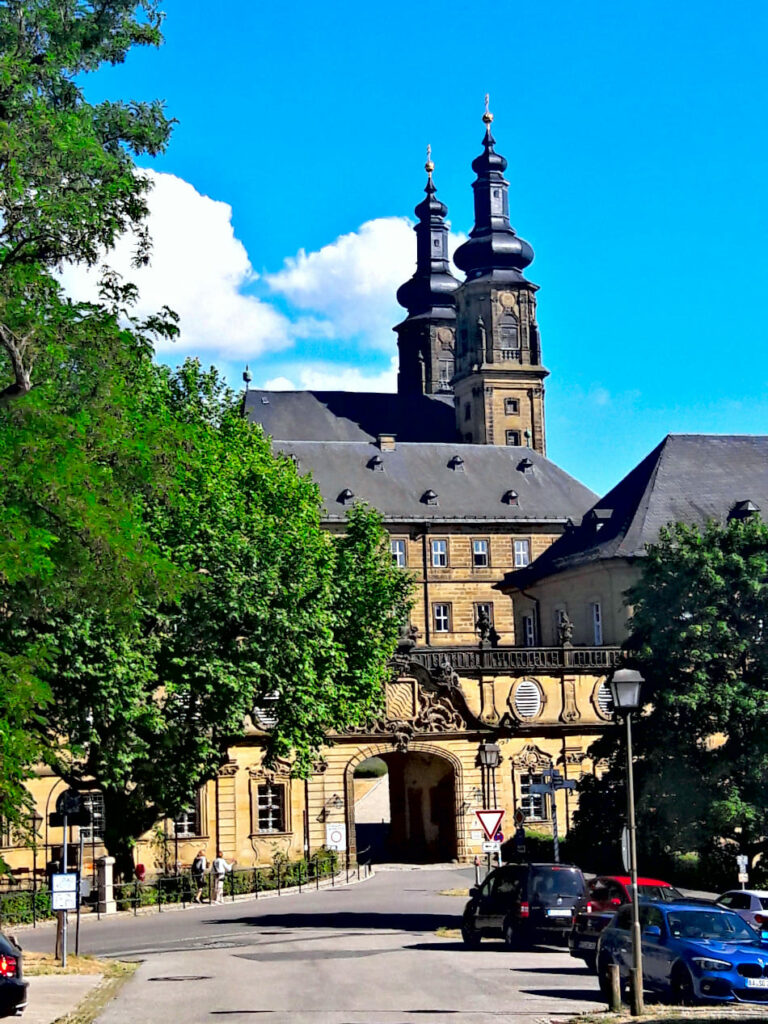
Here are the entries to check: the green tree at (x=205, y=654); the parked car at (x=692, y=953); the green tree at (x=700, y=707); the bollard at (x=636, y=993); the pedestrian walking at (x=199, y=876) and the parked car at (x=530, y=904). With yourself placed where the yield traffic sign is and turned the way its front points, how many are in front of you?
3

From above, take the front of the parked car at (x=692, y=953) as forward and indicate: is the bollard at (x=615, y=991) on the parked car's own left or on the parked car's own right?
on the parked car's own right

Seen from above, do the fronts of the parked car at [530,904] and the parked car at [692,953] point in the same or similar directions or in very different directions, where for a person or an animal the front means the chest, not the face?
very different directions

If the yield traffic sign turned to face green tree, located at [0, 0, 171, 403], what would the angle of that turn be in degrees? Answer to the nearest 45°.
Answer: approximately 45° to its right

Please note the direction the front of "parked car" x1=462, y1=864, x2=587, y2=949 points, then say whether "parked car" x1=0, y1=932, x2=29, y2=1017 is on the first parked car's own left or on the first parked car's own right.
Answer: on the first parked car's own left

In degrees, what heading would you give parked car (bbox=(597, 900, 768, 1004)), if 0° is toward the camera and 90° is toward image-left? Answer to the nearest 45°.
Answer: approximately 315°

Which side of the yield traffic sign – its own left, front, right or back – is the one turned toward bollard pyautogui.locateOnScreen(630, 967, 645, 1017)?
front

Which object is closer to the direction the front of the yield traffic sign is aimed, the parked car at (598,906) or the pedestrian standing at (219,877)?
the parked car

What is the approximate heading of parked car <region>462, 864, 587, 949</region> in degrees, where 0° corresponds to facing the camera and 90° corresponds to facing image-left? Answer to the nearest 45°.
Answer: approximately 135°

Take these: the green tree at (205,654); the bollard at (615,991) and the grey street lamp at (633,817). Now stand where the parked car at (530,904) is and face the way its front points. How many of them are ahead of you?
1

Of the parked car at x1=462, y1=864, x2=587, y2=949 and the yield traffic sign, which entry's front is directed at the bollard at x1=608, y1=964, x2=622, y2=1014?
the yield traffic sign

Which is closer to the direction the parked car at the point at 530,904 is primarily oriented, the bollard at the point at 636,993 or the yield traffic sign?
the yield traffic sign

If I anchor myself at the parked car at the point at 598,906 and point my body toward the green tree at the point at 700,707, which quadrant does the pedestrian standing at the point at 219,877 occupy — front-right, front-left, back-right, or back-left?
front-left

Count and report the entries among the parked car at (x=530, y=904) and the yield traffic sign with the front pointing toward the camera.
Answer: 1

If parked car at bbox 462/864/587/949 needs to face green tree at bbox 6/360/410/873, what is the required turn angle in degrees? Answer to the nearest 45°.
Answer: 0° — it already faces it

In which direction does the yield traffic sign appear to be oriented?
toward the camera
